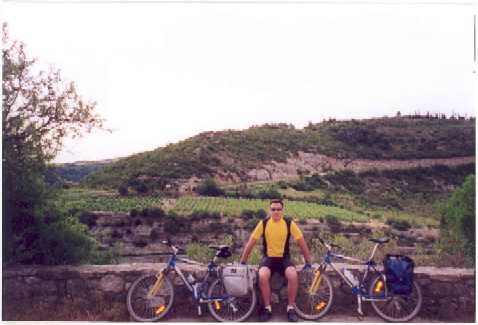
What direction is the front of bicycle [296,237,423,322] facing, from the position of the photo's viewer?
facing to the left of the viewer

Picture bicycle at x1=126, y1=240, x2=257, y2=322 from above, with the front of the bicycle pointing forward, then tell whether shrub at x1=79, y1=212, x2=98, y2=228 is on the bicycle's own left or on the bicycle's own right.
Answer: on the bicycle's own right

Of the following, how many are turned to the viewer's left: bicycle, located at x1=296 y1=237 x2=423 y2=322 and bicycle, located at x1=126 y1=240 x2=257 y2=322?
2

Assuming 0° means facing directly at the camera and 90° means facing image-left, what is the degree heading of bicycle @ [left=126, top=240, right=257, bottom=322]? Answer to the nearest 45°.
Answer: approximately 90°

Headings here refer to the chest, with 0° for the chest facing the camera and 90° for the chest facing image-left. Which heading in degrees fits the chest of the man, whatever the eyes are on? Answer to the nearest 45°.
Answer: approximately 0°

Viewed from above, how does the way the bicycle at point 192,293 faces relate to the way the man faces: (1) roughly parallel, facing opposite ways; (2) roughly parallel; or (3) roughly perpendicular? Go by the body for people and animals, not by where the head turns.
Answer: roughly perpendicular

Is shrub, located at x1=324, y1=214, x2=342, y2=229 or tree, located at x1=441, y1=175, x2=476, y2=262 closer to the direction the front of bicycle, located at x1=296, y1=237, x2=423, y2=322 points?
the shrub

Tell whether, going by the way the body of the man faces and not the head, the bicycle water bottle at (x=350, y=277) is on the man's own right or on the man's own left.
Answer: on the man's own left

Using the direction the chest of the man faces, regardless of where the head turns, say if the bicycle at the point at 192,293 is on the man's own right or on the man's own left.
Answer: on the man's own right

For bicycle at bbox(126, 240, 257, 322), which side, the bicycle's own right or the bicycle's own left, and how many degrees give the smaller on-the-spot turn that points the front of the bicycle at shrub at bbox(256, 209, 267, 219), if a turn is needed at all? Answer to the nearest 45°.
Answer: approximately 90° to the bicycle's own right

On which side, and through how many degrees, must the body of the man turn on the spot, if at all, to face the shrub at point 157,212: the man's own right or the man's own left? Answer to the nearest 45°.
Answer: approximately 180°

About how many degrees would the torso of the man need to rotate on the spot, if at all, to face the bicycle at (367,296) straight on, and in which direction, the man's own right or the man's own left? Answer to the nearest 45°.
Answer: approximately 90° to the man's own left
